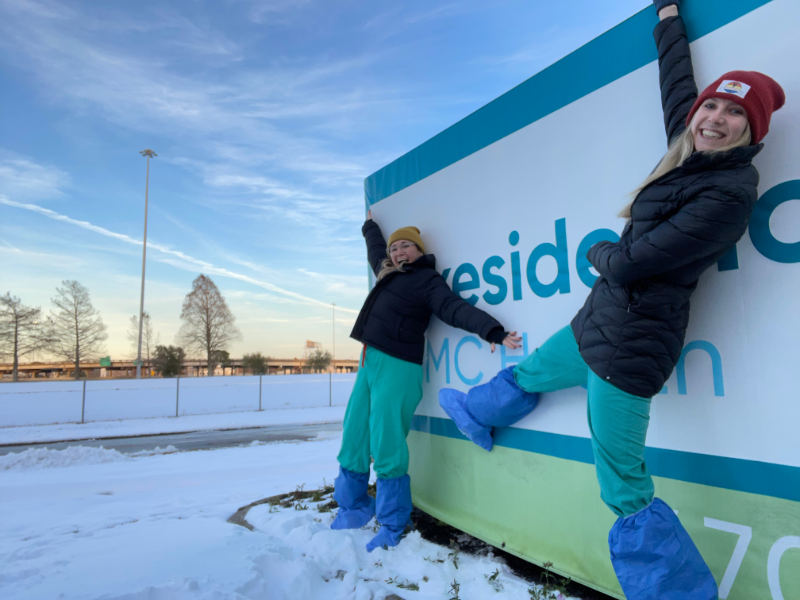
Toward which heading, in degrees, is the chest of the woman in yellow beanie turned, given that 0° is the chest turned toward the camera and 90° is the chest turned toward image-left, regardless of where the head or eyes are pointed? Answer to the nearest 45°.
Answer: approximately 45°

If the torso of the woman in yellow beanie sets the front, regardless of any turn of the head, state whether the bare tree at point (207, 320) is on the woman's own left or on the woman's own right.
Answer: on the woman's own right

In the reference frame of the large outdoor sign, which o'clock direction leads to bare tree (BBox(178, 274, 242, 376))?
The bare tree is roughly at 3 o'clock from the large outdoor sign.
